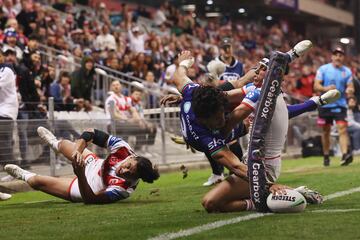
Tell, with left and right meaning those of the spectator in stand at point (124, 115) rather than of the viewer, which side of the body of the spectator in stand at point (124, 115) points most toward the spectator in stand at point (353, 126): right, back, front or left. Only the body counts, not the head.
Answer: left

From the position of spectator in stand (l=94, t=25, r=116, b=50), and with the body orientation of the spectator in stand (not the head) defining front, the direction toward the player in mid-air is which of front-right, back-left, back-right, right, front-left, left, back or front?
front

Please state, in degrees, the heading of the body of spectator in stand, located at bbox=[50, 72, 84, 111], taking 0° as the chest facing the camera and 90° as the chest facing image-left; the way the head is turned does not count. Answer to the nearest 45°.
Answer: approximately 315°

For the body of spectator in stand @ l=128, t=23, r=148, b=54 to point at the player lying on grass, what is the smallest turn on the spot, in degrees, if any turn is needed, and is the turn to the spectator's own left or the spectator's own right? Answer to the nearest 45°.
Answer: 0° — they already face them

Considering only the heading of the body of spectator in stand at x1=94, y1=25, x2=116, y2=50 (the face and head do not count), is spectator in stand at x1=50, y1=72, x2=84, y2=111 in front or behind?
in front

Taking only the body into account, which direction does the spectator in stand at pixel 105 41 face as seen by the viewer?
toward the camera

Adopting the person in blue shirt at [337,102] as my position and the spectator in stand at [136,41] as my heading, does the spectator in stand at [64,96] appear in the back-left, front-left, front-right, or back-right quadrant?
front-left

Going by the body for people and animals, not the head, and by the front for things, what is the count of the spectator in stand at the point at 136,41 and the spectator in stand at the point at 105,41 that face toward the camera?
2

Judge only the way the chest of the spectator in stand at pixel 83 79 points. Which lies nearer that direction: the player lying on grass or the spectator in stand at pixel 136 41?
the player lying on grass

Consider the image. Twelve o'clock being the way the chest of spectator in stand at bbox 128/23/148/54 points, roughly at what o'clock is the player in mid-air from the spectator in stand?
The player in mid-air is roughly at 12 o'clock from the spectator in stand.

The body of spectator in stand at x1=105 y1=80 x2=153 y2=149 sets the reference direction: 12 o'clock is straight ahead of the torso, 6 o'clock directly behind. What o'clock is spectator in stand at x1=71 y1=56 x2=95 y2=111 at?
spectator in stand at x1=71 y1=56 x2=95 y2=111 is roughly at 5 o'clock from spectator in stand at x1=105 y1=80 x2=153 y2=149.
